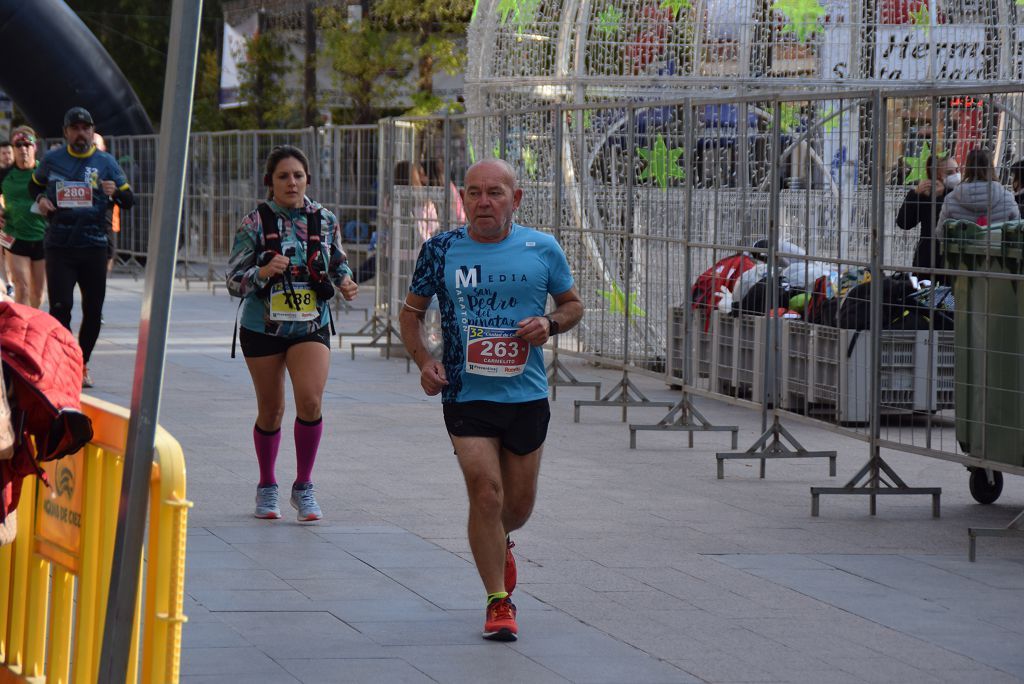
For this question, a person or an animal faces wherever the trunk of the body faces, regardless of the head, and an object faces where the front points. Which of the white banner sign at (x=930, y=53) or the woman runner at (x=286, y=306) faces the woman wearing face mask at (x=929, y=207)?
the white banner sign

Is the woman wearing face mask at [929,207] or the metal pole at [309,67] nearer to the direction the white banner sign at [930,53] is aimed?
the woman wearing face mask

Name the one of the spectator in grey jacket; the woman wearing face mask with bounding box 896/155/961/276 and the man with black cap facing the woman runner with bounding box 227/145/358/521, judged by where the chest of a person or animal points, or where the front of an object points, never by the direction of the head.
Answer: the man with black cap

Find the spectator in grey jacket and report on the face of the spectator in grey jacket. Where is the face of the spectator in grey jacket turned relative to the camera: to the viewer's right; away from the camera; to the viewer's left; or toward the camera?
away from the camera

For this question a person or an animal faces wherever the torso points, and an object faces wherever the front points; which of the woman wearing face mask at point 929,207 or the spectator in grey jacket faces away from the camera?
the spectator in grey jacket

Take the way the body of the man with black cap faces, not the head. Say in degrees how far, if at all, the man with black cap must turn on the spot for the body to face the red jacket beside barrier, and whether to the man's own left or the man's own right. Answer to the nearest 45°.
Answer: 0° — they already face it

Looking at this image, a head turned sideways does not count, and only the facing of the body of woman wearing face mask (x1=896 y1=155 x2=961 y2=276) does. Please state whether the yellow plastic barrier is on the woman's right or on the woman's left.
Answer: on the woman's right

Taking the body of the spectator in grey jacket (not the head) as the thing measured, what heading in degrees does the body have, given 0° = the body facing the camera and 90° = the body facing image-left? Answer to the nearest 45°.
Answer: approximately 180°

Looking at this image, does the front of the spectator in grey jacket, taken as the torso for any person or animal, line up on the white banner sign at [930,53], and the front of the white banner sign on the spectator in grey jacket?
yes
